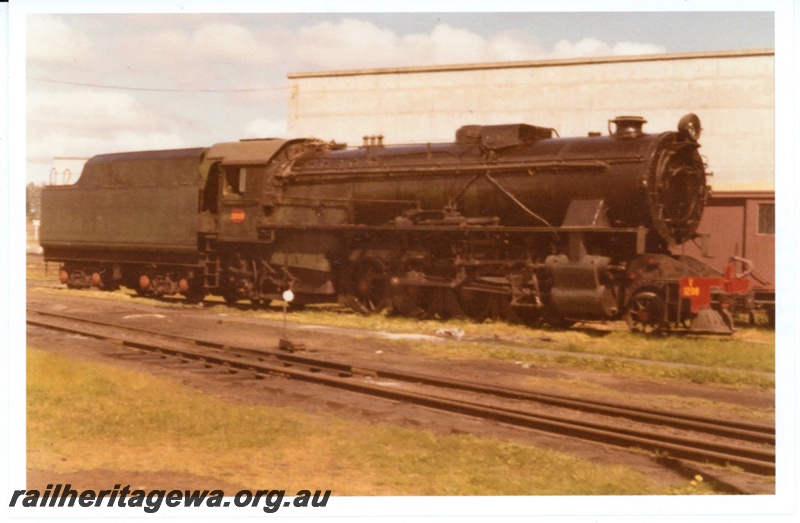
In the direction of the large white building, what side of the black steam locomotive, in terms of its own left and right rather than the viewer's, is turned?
left

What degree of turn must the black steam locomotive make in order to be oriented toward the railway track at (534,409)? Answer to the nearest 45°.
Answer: approximately 45° to its right

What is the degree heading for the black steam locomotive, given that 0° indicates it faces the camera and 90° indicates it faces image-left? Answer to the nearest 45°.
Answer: approximately 315°
